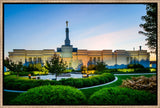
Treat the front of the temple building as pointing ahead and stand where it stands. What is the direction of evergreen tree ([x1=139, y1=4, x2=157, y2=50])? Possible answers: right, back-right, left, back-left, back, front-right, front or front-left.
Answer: front

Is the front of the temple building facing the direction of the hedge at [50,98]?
yes

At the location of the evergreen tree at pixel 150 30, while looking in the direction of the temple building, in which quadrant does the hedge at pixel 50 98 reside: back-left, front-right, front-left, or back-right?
back-left

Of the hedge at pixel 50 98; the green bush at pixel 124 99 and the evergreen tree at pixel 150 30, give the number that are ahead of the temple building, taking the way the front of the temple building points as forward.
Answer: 3

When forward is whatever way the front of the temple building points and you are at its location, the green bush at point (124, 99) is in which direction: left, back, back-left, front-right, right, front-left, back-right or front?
front

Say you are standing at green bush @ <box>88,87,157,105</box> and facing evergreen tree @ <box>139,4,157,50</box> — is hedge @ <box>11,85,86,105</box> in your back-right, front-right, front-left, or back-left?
back-left

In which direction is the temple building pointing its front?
toward the camera
